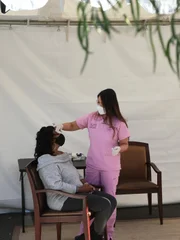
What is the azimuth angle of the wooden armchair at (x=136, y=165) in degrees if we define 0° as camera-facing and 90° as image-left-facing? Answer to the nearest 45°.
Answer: approximately 0°

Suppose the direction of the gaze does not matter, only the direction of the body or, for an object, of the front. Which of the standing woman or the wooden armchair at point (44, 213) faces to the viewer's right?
the wooden armchair

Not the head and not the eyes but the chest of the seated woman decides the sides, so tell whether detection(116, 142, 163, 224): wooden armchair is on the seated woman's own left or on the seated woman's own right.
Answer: on the seated woman's own left

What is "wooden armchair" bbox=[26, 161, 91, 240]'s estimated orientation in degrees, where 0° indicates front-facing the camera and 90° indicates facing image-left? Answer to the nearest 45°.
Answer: approximately 270°

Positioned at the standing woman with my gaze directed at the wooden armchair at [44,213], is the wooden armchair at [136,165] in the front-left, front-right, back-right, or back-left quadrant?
back-right

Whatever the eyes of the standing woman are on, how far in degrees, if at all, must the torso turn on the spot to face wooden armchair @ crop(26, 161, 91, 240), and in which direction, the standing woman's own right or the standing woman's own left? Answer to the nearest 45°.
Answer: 0° — they already face it

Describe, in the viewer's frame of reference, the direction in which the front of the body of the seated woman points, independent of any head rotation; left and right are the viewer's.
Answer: facing to the right of the viewer

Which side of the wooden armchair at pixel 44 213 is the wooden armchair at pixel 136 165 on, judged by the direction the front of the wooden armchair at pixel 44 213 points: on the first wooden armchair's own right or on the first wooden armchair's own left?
on the first wooden armchair's own left

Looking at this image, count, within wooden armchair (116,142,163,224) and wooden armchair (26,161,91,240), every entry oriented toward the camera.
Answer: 1

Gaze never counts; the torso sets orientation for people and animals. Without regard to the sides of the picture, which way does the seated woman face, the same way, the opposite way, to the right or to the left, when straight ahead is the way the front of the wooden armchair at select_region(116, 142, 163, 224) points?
to the left

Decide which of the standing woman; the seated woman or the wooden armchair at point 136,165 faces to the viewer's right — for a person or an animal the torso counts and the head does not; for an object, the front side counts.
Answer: the seated woman

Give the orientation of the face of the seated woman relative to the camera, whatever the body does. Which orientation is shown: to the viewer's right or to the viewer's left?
to the viewer's right

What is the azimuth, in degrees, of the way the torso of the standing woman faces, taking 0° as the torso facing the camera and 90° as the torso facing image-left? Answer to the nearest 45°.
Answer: approximately 45°
